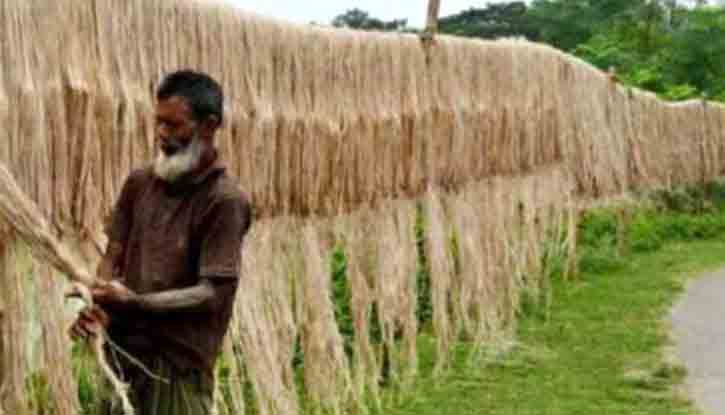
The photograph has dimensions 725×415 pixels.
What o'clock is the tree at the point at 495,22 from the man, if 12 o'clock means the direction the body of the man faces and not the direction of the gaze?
The tree is roughly at 5 o'clock from the man.

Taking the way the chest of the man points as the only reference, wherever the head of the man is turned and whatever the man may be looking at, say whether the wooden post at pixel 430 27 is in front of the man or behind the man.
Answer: behind

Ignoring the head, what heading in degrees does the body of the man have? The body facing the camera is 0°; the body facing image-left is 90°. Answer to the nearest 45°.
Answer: approximately 45°

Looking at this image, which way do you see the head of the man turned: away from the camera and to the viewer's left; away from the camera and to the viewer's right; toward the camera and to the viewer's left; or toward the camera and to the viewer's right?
toward the camera and to the viewer's left

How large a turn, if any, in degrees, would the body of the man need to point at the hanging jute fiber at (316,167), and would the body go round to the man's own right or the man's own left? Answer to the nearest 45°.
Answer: approximately 135° to the man's own right
